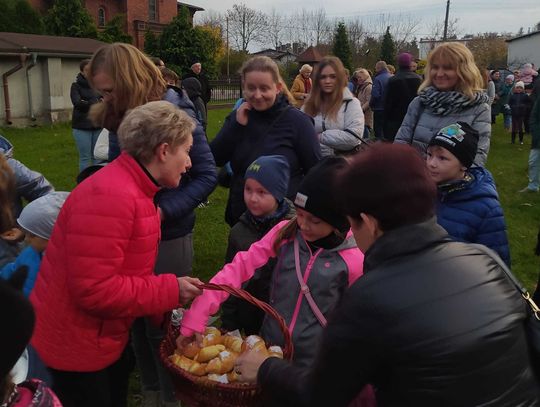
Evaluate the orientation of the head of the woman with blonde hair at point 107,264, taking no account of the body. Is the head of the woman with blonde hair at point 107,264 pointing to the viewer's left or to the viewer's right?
to the viewer's right

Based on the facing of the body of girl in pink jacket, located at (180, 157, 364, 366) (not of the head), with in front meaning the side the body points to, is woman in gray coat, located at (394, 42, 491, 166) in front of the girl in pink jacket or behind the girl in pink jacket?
behind

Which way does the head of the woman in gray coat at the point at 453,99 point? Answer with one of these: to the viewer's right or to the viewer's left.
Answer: to the viewer's left

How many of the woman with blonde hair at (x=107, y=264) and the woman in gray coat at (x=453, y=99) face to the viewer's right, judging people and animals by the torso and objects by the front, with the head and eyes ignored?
1

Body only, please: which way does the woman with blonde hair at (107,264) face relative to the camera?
to the viewer's right
